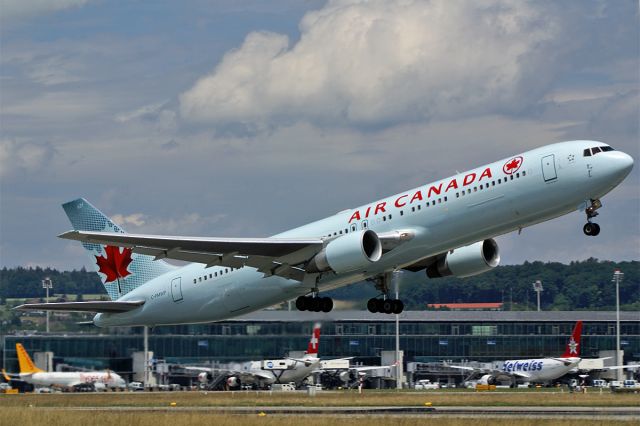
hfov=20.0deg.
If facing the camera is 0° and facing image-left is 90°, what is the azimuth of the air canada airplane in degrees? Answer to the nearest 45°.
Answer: approximately 315°
